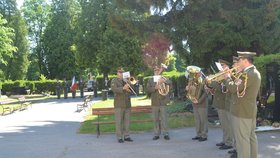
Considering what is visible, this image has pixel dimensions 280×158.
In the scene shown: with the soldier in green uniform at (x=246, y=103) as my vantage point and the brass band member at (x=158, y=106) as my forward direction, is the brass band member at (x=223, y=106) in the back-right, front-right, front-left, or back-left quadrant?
front-right

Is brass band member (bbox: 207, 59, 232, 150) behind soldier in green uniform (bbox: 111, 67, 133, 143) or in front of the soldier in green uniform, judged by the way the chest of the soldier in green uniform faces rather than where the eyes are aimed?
in front

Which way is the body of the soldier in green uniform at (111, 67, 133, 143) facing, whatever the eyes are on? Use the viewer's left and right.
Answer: facing the viewer and to the right of the viewer

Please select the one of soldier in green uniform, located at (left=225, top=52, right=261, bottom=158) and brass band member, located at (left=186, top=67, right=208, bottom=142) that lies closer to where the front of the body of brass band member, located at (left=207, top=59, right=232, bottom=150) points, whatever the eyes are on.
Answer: the brass band member

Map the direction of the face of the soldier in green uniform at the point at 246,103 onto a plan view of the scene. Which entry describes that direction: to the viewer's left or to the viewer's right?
to the viewer's left

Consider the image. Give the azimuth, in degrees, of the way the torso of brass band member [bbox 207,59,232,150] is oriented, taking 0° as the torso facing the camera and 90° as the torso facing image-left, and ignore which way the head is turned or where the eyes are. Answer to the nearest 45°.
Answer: approximately 90°

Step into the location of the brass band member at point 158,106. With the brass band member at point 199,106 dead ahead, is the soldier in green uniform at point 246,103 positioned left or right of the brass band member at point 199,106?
right

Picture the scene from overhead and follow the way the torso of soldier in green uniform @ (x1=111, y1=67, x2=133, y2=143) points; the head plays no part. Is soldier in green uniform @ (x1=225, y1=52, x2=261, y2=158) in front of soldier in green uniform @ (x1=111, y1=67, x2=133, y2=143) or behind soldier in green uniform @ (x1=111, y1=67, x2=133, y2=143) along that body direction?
in front

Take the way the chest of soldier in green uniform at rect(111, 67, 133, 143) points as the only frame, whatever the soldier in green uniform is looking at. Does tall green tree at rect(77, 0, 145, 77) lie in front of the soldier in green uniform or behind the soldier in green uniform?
behind

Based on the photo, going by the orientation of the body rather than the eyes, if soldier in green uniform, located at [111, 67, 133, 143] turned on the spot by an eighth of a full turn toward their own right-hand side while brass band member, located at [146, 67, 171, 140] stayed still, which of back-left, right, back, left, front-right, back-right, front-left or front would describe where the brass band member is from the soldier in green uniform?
left
